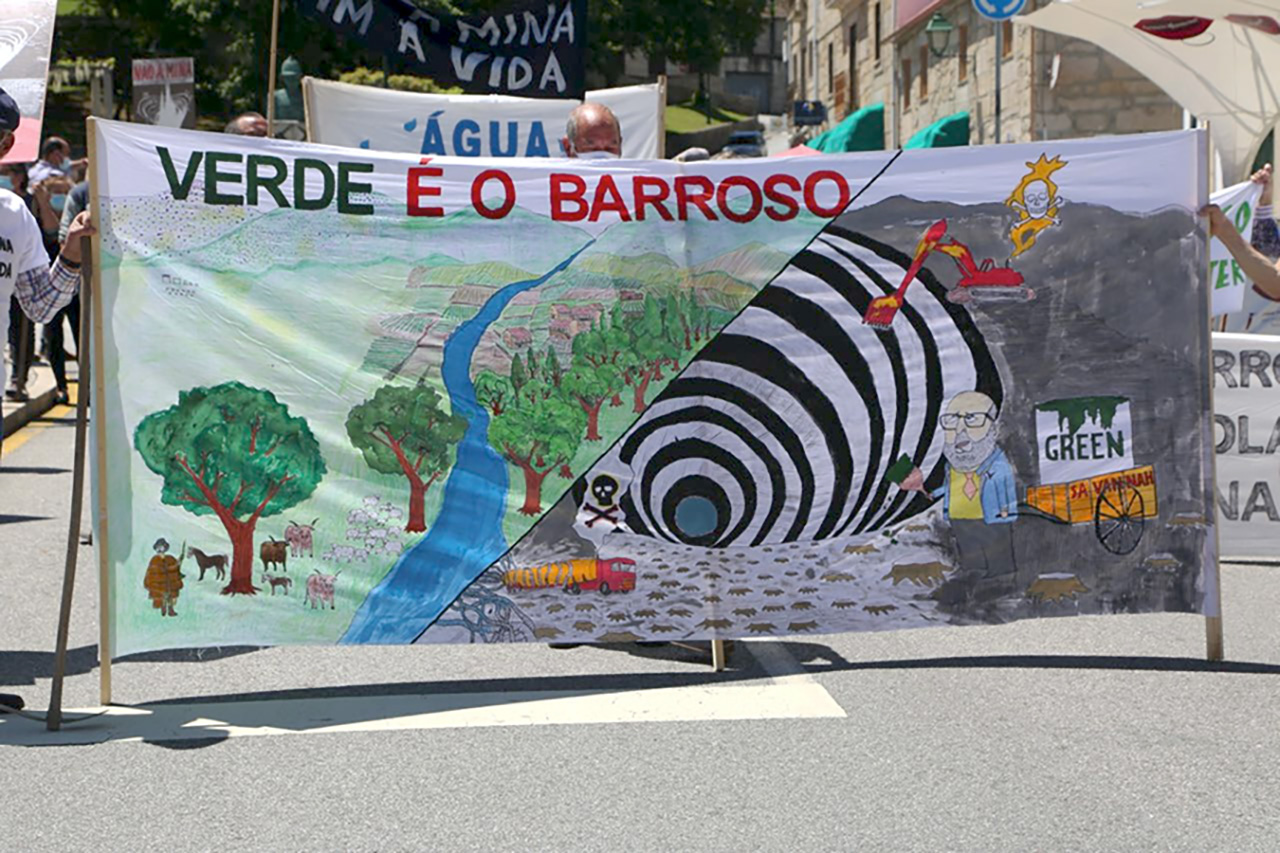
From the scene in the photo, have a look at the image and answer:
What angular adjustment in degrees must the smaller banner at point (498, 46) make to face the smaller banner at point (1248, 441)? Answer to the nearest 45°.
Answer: approximately 45° to its left

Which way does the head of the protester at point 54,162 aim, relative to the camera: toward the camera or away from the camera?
toward the camera

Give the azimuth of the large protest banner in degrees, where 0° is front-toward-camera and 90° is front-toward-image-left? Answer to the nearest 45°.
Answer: approximately 0°

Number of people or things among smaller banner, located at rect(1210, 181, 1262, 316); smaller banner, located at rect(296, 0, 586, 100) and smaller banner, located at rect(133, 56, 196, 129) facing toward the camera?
3

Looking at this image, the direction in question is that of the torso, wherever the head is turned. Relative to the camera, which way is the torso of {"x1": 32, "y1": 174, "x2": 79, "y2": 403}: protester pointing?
toward the camera

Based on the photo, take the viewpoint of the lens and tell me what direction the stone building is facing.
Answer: facing the viewer and to the left of the viewer

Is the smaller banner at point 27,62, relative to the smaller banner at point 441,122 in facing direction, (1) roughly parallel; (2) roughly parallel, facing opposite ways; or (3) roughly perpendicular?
roughly parallel

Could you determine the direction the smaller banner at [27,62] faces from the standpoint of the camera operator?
facing the viewer

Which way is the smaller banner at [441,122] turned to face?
toward the camera
